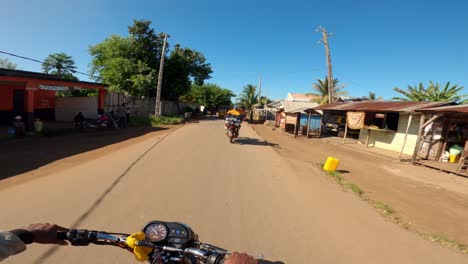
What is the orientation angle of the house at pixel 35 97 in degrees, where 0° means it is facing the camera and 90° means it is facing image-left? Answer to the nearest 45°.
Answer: approximately 315°

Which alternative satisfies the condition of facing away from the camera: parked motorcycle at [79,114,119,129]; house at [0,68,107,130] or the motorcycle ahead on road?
the motorcycle ahead on road

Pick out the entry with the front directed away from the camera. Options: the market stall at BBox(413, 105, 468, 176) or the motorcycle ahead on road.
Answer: the motorcycle ahead on road

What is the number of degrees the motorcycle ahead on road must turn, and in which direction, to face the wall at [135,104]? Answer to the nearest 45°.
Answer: approximately 45° to its left

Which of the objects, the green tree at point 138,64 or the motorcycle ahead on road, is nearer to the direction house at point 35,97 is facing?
the motorcycle ahead on road

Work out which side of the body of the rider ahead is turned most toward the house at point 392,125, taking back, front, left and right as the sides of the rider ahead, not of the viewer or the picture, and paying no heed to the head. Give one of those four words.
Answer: right

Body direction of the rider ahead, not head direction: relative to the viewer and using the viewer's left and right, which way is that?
facing away from the viewer

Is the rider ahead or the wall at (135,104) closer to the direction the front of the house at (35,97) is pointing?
the rider ahead

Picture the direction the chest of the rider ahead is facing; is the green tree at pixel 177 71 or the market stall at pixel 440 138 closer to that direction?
the green tree

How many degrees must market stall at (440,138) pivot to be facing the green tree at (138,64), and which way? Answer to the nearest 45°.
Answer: approximately 45° to its right

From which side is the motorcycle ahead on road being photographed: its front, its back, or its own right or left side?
back
